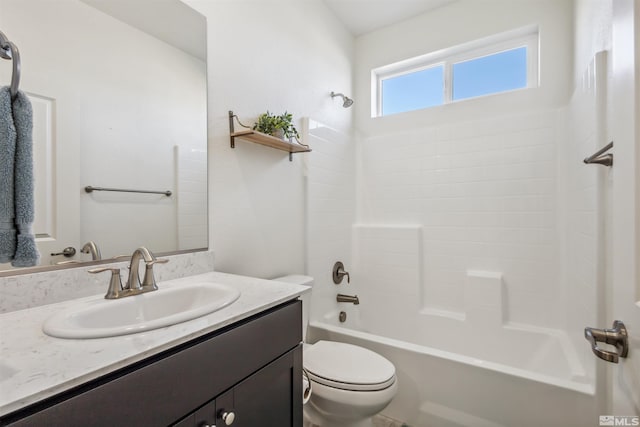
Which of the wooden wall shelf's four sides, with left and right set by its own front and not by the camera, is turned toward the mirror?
right

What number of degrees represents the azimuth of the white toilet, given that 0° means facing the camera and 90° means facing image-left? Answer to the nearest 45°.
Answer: approximately 315°

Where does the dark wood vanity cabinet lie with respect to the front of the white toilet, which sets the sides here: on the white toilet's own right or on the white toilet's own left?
on the white toilet's own right

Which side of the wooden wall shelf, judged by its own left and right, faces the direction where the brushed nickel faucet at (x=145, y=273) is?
right

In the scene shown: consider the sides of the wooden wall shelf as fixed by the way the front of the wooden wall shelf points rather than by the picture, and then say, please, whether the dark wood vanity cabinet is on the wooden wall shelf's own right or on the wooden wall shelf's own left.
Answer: on the wooden wall shelf's own right
